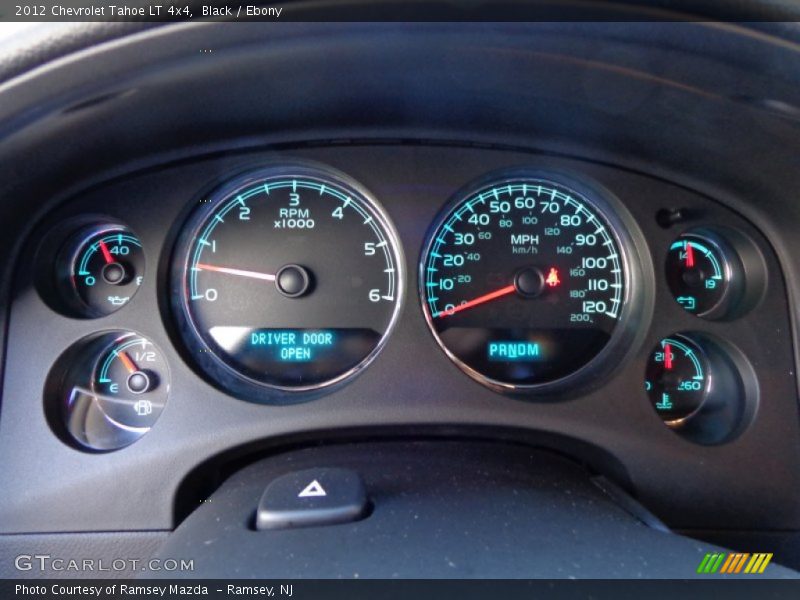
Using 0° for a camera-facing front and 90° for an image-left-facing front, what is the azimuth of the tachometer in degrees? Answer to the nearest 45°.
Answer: approximately 0°

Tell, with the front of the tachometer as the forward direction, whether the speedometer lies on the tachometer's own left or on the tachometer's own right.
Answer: on the tachometer's own left

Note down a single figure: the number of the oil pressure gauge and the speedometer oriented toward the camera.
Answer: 2
